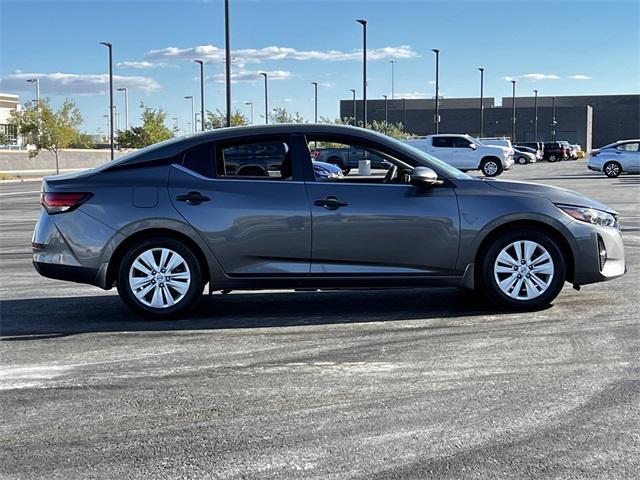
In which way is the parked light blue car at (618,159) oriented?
to the viewer's right

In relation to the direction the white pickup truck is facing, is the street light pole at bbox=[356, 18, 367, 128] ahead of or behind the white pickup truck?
behind

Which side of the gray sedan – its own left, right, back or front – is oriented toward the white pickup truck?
left

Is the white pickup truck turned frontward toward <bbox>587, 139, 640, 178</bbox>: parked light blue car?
yes

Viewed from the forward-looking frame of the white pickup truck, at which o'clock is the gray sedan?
The gray sedan is roughly at 3 o'clock from the white pickup truck.

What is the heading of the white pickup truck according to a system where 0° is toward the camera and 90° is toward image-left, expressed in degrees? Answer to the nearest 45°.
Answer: approximately 270°

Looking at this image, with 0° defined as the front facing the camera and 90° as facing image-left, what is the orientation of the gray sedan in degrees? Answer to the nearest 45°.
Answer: approximately 270°

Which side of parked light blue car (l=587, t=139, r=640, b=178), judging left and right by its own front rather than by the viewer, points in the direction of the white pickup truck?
back

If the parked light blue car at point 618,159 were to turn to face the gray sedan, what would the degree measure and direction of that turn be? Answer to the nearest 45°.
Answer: approximately 90° to its right

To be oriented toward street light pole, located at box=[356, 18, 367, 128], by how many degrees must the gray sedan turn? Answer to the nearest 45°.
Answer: approximately 90° to its left
